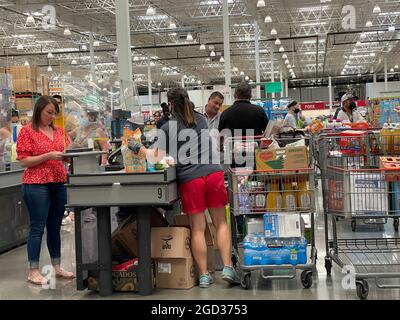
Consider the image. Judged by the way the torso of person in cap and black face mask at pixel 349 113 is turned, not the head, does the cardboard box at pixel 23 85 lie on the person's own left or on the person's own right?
on the person's own right

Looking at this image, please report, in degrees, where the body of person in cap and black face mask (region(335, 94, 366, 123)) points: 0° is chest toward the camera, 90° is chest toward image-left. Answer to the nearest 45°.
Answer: approximately 0°

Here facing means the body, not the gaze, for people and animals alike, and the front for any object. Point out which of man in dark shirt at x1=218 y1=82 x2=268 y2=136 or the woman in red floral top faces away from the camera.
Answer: the man in dark shirt

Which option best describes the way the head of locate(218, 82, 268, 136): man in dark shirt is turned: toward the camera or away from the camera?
away from the camera

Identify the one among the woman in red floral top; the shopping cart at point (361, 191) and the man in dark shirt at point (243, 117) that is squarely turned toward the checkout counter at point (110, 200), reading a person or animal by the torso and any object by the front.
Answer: the woman in red floral top

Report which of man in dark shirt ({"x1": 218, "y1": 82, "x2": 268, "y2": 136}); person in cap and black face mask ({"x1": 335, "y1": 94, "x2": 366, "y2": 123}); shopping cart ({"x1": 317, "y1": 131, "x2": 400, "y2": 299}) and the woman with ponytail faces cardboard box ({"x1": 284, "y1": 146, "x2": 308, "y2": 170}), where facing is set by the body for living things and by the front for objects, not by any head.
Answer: the person in cap and black face mask

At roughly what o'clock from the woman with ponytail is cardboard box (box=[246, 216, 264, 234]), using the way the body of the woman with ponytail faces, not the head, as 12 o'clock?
The cardboard box is roughly at 4 o'clock from the woman with ponytail.

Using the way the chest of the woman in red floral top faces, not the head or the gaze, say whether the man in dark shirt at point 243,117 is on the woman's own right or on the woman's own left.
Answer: on the woman's own left

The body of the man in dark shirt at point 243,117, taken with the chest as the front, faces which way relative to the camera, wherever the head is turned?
away from the camera
